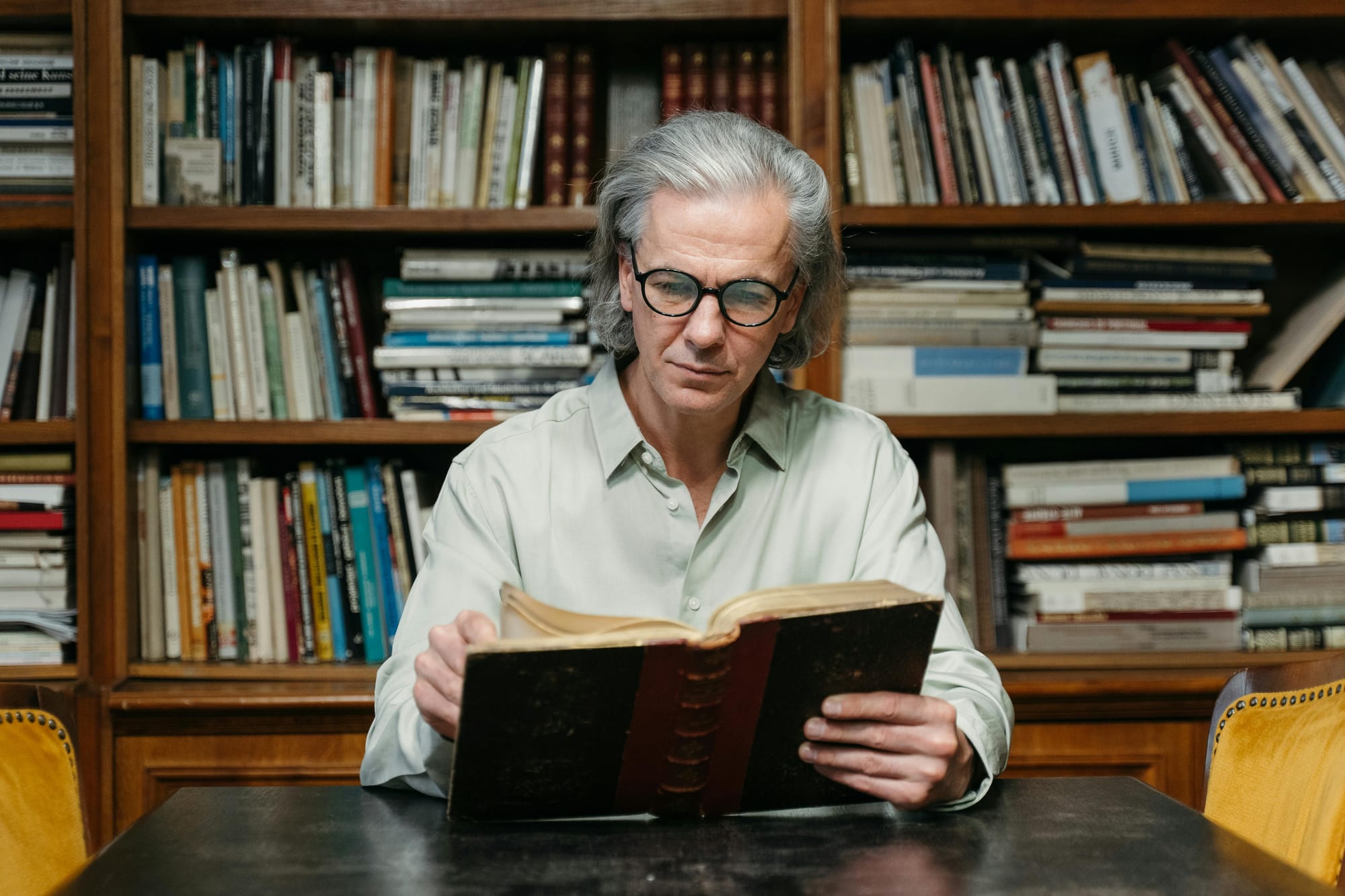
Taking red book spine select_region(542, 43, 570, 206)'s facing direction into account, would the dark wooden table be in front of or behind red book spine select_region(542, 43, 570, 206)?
in front

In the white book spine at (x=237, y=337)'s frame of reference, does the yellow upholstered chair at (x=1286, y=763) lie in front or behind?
in front

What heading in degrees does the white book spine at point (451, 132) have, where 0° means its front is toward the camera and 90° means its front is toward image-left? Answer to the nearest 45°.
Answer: approximately 0°

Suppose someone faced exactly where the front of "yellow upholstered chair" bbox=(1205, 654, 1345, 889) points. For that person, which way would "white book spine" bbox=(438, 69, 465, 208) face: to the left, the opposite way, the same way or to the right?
to the left

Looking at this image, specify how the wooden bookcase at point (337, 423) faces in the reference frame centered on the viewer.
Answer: facing the viewer

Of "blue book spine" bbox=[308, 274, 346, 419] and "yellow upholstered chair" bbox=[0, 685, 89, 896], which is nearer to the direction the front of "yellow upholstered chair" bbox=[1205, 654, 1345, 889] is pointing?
the yellow upholstered chair
